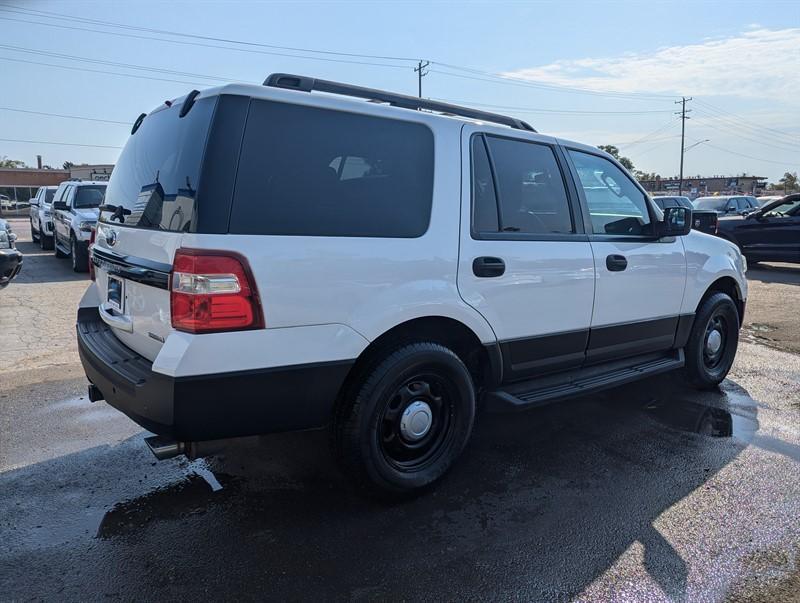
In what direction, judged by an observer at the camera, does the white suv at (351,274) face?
facing away from the viewer and to the right of the viewer

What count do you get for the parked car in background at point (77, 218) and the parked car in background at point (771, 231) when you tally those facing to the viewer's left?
1

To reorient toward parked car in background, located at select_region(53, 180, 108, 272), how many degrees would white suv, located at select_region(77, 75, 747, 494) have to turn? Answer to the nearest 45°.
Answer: approximately 90° to its left

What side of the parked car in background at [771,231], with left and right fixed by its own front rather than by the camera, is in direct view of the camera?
left
